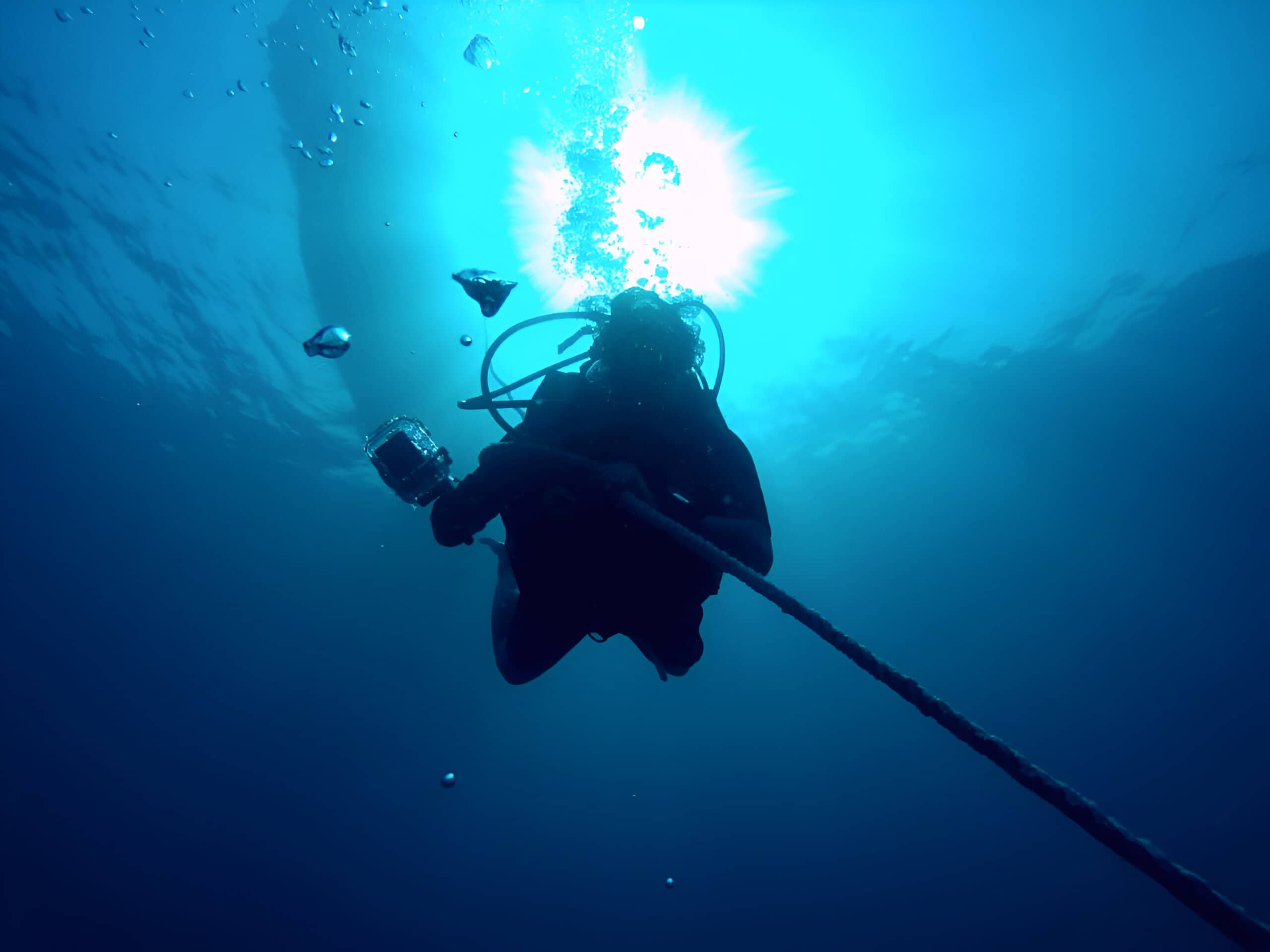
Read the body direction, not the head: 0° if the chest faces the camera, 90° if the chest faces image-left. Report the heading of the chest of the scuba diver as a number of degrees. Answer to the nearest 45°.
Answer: approximately 0°
